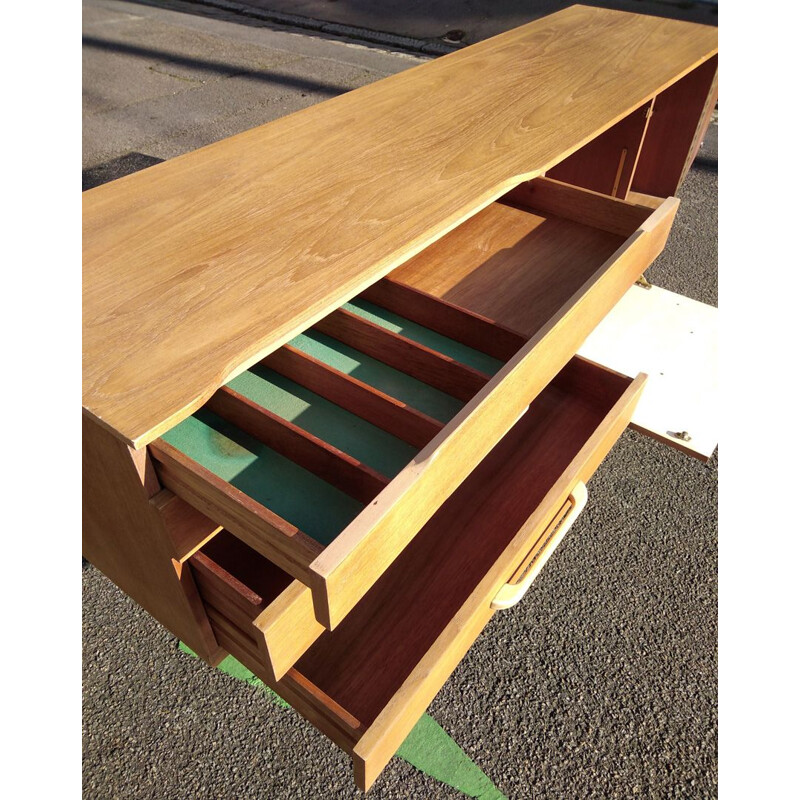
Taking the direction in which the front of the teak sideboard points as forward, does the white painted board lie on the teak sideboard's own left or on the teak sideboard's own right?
on the teak sideboard's own left

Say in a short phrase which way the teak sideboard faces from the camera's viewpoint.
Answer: facing the viewer and to the right of the viewer
